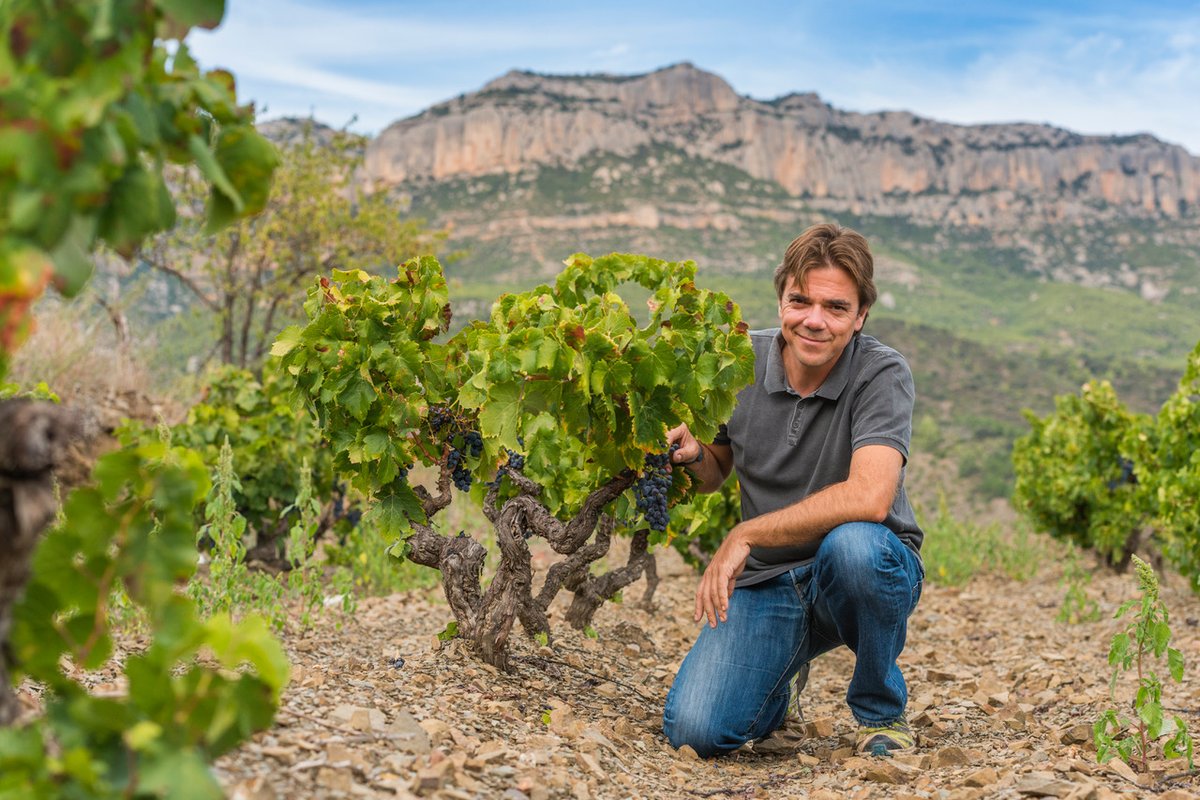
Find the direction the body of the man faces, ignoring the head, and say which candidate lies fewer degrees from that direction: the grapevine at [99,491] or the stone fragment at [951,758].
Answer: the grapevine

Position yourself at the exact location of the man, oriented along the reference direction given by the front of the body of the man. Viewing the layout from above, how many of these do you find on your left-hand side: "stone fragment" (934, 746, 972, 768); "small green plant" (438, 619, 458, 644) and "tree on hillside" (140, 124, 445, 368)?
1

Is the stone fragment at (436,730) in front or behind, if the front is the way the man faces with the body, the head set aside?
in front

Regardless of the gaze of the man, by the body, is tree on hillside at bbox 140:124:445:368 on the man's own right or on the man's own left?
on the man's own right

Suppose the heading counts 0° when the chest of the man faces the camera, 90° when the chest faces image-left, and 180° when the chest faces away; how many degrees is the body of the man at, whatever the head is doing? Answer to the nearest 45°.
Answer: approximately 45°

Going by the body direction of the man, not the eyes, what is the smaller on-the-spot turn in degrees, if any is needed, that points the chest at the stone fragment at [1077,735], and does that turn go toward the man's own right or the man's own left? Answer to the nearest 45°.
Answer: approximately 135° to the man's own left

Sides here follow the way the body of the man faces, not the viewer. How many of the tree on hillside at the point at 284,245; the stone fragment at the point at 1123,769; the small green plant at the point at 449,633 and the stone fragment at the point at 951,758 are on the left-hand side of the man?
2

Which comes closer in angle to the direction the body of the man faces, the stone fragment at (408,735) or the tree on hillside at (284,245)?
the stone fragment
